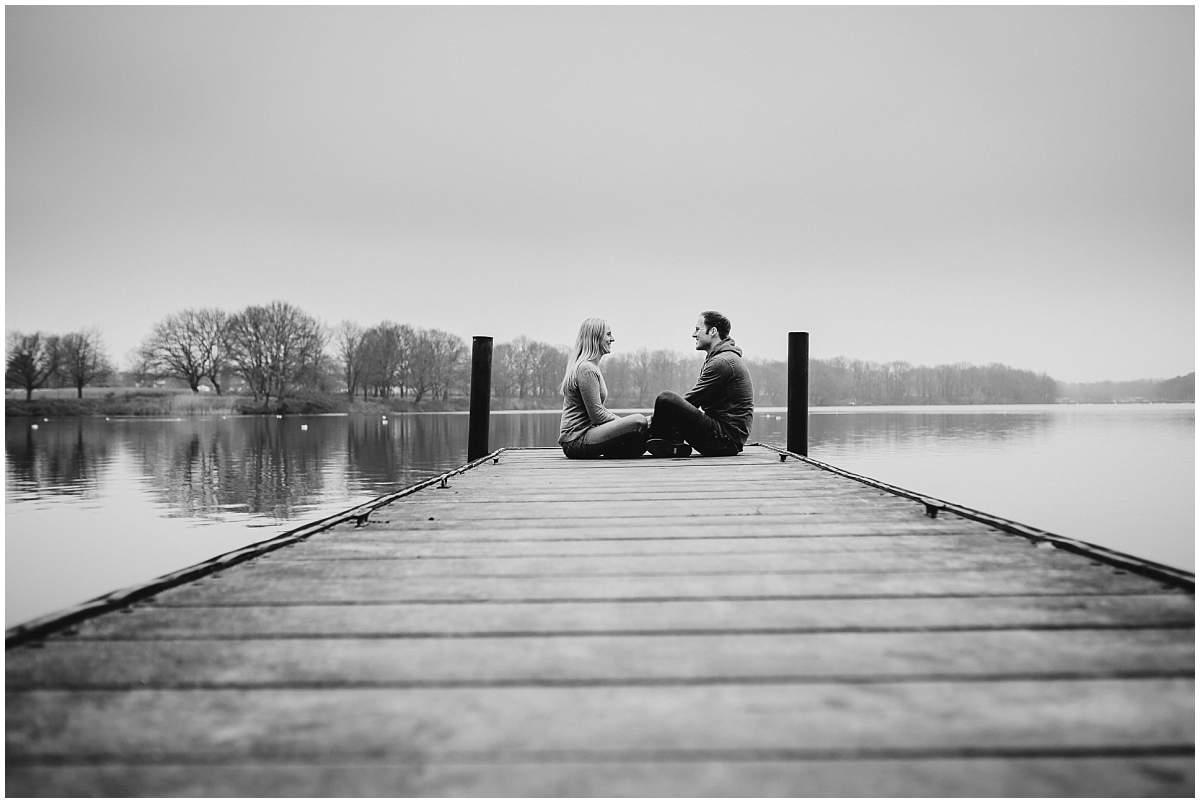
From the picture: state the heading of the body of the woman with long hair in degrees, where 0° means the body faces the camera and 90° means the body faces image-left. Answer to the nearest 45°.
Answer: approximately 270°

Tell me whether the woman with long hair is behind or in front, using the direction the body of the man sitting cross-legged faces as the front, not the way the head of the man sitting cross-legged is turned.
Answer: in front

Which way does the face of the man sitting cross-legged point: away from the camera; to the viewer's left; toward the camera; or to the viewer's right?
to the viewer's left

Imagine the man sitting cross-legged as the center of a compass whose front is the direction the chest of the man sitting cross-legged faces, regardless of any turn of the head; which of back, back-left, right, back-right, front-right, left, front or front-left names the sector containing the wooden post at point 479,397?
front-right

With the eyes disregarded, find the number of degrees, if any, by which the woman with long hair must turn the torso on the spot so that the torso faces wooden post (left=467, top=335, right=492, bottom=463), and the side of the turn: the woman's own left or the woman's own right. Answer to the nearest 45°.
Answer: approximately 135° to the woman's own left

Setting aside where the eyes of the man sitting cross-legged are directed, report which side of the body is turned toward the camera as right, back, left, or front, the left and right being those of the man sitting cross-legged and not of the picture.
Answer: left

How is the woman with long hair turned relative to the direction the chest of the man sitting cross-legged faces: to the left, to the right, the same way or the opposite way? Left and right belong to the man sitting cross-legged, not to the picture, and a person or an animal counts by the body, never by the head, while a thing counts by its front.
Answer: the opposite way

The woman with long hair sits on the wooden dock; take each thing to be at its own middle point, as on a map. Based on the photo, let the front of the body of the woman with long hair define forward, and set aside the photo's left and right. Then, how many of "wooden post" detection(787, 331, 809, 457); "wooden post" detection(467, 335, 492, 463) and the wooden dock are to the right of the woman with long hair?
1

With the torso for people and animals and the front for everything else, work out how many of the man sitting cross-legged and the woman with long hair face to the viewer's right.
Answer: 1

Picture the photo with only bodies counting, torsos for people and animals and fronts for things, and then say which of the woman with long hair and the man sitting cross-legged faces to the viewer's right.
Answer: the woman with long hair

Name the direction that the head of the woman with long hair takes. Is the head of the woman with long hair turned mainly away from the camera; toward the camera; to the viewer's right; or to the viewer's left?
to the viewer's right
